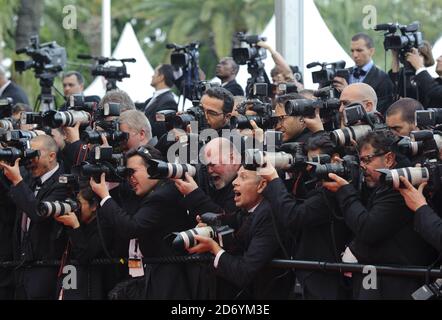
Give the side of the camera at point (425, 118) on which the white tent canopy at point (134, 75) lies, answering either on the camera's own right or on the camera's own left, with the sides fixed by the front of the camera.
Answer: on the camera's own right

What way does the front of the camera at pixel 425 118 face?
to the viewer's left

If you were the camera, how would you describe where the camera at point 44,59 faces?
facing to the left of the viewer

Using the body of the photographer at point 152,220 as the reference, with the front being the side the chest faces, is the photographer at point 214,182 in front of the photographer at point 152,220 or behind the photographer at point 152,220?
behind

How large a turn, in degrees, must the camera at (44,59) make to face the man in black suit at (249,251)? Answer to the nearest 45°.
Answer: approximately 90° to its left

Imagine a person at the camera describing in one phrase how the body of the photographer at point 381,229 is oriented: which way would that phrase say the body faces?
to the viewer's left

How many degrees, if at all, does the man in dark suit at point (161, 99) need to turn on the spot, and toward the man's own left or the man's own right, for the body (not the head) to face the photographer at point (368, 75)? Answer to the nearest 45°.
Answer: approximately 135° to the man's own left

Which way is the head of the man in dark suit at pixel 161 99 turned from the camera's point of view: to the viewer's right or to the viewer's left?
to the viewer's left
